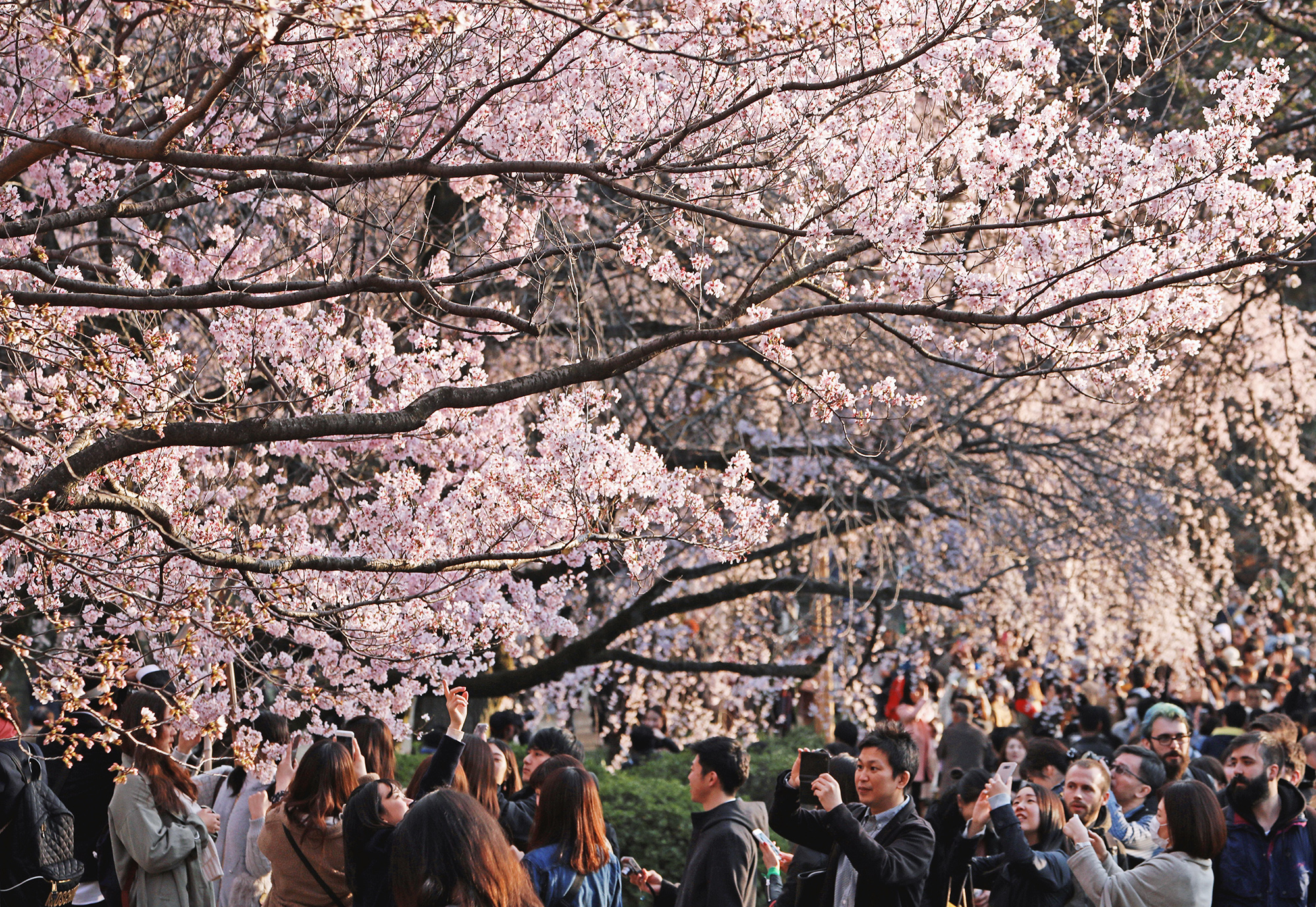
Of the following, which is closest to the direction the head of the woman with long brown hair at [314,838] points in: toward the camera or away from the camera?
away from the camera

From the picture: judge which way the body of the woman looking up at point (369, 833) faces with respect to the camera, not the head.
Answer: to the viewer's right

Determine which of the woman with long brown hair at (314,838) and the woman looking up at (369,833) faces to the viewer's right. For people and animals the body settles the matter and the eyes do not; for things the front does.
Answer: the woman looking up

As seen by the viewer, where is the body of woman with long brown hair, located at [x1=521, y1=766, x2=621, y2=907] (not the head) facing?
away from the camera

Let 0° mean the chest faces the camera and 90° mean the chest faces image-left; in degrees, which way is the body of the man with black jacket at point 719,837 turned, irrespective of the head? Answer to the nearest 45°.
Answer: approximately 90°

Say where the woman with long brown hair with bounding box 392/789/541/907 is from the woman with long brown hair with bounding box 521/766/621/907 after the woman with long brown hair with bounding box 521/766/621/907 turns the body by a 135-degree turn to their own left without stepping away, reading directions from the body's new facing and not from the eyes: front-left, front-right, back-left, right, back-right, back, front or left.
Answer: front-left

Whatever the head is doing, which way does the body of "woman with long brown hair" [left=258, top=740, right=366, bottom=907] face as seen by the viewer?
away from the camera

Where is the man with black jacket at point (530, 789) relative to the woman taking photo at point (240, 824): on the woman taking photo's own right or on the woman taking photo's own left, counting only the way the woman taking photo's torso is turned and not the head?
on the woman taking photo's own right

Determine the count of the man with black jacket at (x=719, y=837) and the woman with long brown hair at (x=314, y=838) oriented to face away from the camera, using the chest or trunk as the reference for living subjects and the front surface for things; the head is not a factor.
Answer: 1
